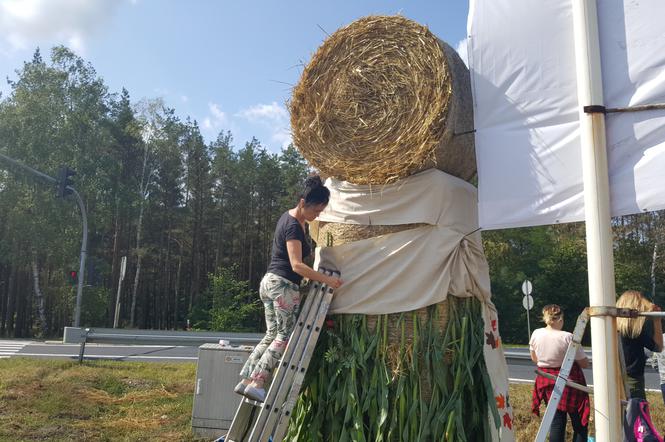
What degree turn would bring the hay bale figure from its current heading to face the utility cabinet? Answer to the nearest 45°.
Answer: approximately 135° to its right

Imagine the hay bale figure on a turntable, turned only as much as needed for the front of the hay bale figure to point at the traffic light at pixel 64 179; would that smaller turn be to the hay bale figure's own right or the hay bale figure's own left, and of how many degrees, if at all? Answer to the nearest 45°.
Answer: approximately 135° to the hay bale figure's own right

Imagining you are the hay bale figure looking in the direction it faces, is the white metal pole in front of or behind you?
in front

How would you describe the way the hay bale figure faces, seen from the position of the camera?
facing the viewer

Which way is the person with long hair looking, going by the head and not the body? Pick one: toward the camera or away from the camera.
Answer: away from the camera
